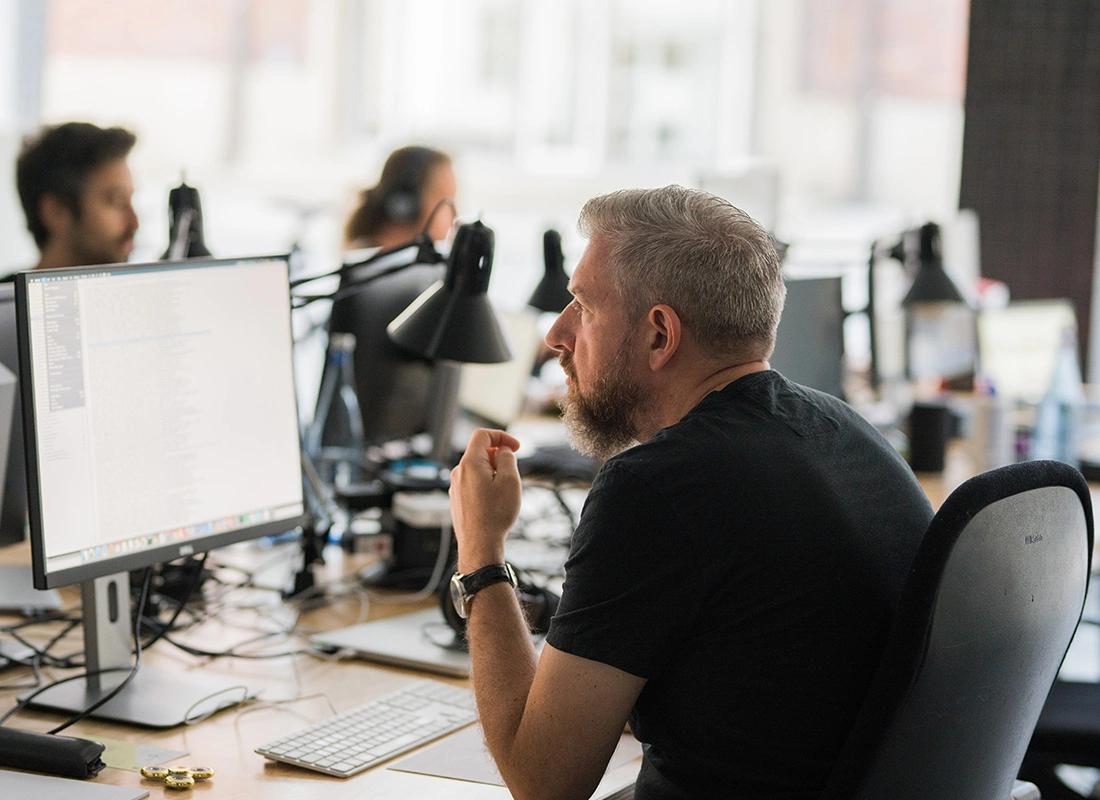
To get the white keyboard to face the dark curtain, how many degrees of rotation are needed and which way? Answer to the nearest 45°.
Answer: approximately 90° to its left

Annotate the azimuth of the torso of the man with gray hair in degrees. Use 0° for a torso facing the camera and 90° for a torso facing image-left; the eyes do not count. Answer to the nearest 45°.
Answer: approximately 135°

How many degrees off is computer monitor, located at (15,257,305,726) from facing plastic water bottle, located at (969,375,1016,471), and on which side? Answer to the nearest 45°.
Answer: approximately 90° to its left

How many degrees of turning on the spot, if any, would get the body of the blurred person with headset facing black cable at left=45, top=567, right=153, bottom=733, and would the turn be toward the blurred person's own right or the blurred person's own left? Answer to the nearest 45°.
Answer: approximately 90° to the blurred person's own right

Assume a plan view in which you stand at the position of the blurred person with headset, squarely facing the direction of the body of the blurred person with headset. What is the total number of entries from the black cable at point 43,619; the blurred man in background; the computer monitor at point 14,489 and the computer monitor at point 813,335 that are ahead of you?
1

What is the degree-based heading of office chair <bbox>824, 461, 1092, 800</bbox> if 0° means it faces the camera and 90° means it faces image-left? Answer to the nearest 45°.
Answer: approximately 135°

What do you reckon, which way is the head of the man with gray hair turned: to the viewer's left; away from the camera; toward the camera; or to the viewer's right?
to the viewer's left

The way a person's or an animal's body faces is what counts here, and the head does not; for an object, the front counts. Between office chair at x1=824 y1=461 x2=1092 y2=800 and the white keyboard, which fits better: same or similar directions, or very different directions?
very different directions

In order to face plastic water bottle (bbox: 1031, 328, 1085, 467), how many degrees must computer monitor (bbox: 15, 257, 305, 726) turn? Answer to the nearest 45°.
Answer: approximately 90° to its left
